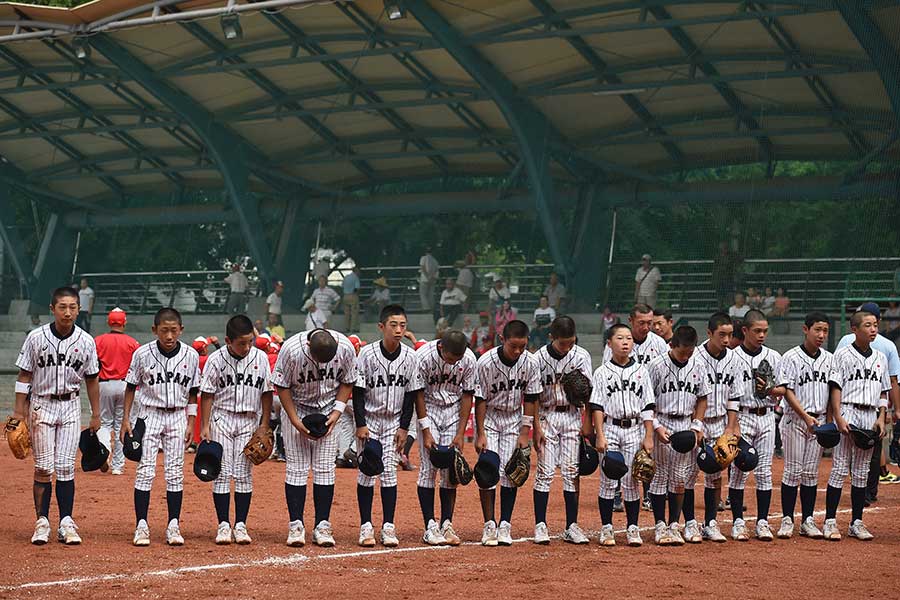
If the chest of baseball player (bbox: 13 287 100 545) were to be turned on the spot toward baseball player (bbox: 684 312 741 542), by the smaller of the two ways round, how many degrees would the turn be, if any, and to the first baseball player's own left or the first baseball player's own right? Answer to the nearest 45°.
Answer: approximately 90° to the first baseball player's own left

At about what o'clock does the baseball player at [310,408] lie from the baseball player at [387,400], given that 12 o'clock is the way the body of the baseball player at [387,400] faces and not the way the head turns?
the baseball player at [310,408] is roughly at 3 o'clock from the baseball player at [387,400].

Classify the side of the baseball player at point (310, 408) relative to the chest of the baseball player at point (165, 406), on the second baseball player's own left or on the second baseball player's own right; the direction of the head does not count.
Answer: on the second baseball player's own left

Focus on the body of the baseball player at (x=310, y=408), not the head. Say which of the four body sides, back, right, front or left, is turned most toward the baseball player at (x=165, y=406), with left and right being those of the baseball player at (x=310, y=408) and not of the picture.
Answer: right

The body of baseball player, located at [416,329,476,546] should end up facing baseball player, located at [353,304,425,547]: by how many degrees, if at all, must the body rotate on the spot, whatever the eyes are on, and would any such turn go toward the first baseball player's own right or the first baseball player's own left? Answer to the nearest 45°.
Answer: approximately 90° to the first baseball player's own right
